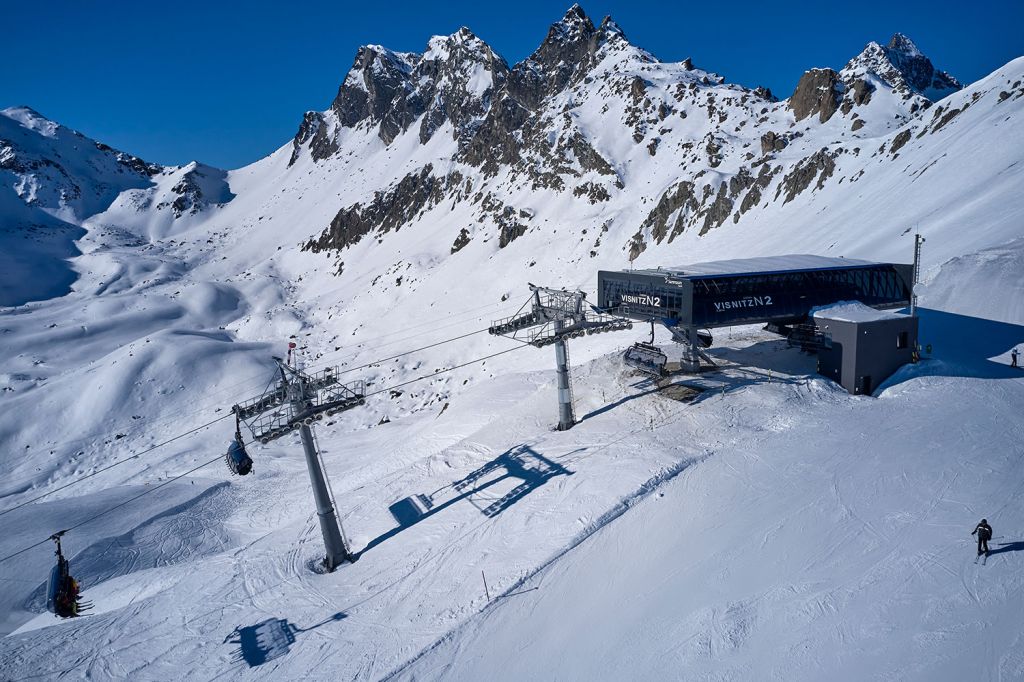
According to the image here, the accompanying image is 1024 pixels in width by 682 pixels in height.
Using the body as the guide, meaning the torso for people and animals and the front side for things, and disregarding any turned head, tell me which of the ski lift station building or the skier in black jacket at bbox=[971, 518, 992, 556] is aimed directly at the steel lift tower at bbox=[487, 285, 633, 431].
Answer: the ski lift station building

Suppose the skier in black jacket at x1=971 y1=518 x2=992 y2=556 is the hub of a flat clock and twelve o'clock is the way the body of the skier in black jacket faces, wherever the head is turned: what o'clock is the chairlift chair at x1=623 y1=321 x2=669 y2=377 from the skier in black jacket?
The chairlift chair is roughly at 4 o'clock from the skier in black jacket.

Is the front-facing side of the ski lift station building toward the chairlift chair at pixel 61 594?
yes

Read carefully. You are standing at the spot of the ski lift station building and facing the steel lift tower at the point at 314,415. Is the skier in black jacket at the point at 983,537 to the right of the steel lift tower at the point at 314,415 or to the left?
left

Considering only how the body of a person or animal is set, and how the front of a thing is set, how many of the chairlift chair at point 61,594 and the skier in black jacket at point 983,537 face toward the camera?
1
